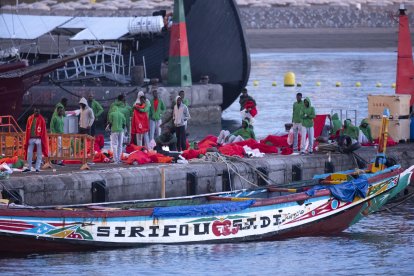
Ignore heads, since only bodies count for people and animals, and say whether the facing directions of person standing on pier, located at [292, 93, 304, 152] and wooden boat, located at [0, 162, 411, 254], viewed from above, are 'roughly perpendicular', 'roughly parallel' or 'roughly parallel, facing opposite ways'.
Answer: roughly perpendicular

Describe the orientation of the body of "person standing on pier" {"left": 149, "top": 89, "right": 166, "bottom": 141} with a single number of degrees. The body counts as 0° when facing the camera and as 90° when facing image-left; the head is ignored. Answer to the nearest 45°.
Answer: approximately 45°

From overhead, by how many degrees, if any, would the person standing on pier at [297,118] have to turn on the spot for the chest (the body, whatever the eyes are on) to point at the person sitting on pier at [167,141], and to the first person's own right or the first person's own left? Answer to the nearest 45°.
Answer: approximately 90° to the first person's own right
